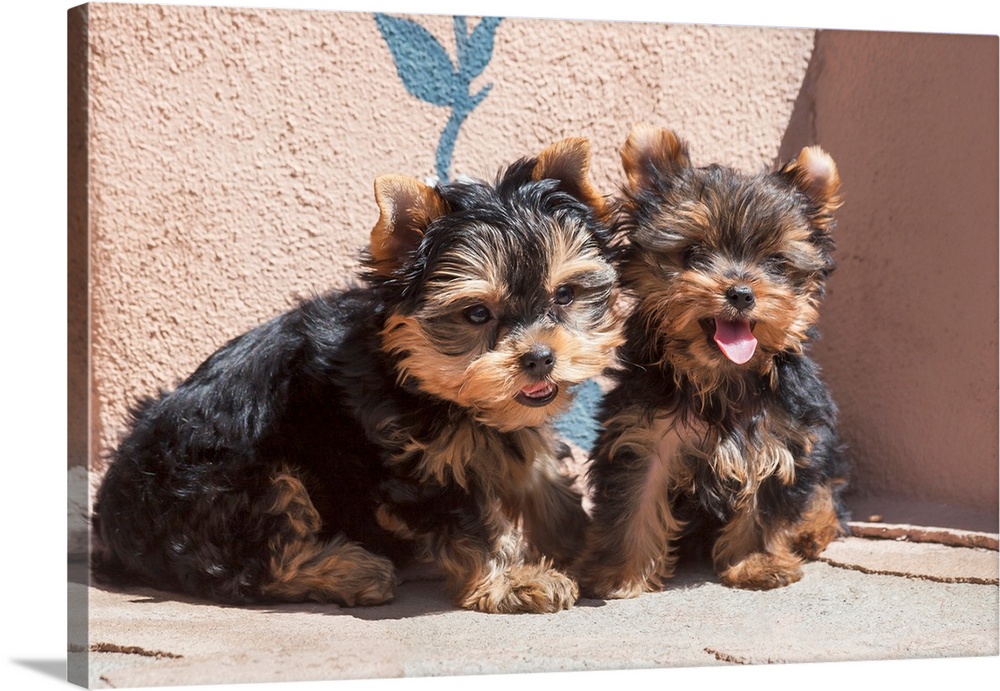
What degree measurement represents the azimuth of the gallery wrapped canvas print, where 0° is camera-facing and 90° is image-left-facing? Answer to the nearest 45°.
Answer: approximately 315°
